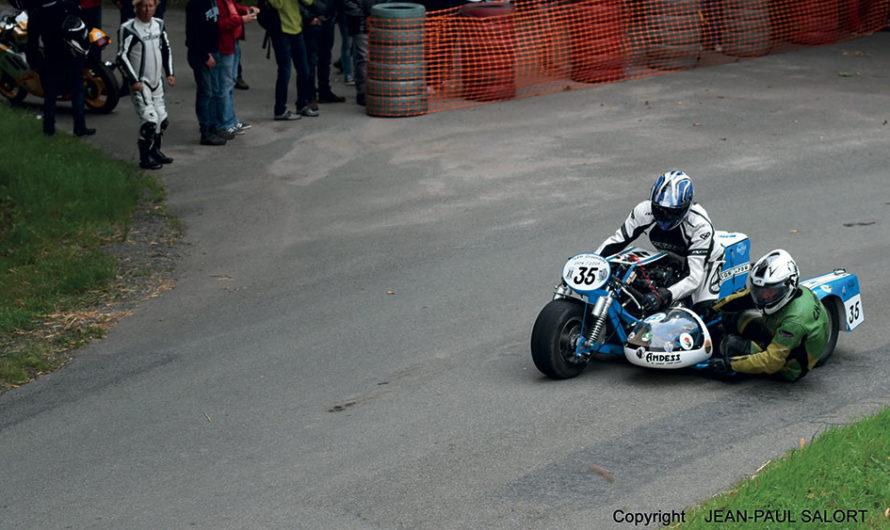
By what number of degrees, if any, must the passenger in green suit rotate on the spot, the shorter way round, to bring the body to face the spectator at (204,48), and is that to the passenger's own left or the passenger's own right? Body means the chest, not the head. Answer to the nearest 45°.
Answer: approximately 90° to the passenger's own right

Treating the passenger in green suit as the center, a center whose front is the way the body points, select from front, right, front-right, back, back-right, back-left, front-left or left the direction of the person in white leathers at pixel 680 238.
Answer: right

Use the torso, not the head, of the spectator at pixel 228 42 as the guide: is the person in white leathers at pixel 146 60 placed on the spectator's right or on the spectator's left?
on the spectator's right

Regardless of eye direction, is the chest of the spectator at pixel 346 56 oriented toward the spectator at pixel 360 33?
no

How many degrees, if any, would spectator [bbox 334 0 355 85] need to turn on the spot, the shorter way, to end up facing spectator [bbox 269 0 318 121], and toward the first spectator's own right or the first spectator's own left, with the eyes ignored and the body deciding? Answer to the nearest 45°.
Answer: approximately 90° to the first spectator's own right

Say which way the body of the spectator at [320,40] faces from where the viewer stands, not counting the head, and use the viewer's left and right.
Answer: facing the viewer and to the right of the viewer

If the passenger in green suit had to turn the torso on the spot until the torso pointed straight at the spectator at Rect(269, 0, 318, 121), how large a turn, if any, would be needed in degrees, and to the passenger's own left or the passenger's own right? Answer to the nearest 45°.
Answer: approximately 90° to the passenger's own right

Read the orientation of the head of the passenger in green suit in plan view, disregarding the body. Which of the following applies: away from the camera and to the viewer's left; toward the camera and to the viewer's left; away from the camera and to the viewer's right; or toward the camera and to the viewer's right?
toward the camera and to the viewer's left

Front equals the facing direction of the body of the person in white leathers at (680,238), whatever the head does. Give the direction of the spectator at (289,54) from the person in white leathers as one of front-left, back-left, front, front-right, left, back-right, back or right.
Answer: right

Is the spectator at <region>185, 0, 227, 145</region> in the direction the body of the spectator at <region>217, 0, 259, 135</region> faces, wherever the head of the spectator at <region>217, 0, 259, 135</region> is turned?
no

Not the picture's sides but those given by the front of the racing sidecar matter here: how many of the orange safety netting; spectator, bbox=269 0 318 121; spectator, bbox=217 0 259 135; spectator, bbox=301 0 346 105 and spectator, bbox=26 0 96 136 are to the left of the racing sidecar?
0

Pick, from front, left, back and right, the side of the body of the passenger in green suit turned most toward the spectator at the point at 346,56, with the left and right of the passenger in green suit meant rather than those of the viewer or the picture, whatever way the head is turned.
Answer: right

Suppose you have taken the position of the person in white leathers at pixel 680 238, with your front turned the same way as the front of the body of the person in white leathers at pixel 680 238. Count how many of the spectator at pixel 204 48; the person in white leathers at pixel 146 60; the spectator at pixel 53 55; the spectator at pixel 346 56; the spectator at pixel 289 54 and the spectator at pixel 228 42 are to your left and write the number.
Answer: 0

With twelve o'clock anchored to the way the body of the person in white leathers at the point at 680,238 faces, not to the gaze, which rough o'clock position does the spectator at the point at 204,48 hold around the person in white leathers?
The spectator is roughly at 3 o'clock from the person in white leathers.

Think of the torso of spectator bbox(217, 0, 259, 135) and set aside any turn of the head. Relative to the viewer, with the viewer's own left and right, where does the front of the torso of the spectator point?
facing to the right of the viewer
